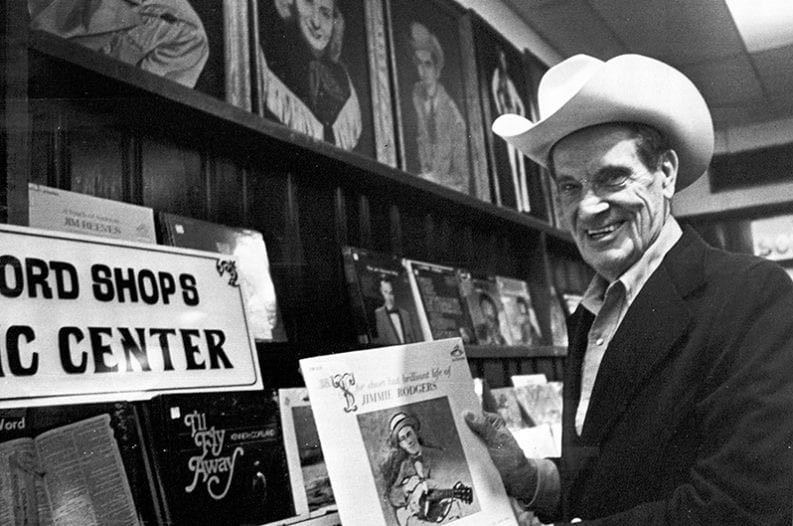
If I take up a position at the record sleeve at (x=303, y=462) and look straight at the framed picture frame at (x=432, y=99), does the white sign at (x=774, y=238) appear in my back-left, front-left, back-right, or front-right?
front-right

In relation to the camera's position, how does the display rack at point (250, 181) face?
facing the viewer and to the right of the viewer

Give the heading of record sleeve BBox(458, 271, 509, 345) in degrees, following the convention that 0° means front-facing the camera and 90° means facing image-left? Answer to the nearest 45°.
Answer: approximately 315°

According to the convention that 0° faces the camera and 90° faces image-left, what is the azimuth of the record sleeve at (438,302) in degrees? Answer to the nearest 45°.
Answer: approximately 315°

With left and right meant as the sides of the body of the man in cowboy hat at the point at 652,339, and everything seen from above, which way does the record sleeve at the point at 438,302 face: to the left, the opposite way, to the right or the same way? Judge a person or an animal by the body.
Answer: to the left

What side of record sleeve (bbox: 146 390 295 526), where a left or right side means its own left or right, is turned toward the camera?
front

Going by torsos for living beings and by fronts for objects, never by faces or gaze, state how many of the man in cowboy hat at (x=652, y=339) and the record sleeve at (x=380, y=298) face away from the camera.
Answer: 0

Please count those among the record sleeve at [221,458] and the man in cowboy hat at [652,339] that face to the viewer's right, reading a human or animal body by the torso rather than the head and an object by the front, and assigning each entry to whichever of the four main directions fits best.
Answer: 0

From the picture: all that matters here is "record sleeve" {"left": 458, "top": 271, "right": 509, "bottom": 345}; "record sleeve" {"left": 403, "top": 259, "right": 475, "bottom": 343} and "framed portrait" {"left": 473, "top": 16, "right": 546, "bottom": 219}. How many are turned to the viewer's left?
0

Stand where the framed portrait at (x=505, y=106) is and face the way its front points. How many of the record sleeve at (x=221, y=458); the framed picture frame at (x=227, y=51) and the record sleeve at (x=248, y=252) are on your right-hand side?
3

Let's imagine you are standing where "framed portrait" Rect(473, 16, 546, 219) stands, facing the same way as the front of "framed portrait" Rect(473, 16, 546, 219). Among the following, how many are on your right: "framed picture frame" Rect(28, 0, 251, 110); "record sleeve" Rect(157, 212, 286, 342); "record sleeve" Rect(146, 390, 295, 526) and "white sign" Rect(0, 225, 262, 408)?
4
